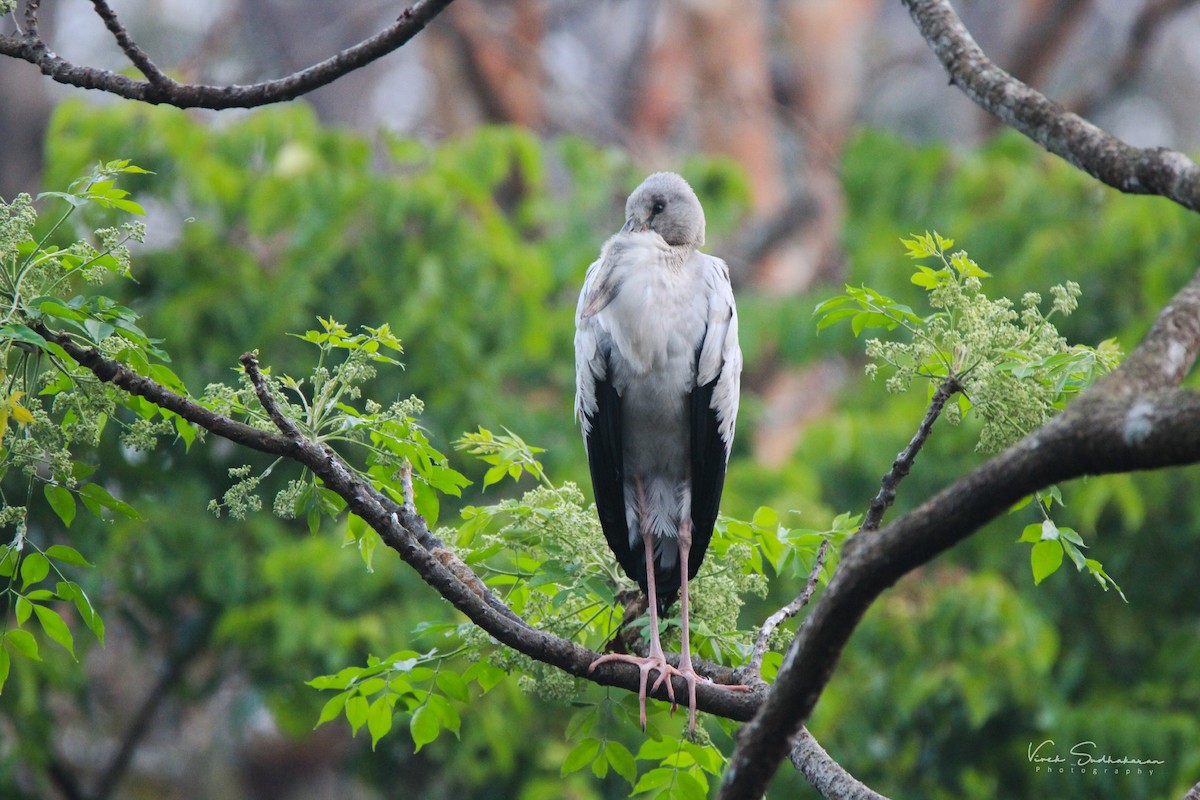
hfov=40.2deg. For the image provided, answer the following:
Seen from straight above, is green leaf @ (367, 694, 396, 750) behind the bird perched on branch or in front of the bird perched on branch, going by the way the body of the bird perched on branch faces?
in front

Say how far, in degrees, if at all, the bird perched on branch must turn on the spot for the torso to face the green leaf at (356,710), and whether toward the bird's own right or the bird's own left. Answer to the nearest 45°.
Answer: approximately 45° to the bird's own right

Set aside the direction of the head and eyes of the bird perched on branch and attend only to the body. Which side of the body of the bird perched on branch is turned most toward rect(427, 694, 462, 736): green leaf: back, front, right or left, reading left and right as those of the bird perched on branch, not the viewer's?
right

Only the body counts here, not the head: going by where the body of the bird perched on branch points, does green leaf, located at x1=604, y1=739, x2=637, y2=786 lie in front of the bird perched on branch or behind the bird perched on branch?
in front

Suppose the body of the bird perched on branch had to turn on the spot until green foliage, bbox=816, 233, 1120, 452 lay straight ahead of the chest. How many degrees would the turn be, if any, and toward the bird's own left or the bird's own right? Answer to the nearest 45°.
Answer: approximately 45° to the bird's own left

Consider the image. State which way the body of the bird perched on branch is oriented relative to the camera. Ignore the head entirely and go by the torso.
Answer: toward the camera

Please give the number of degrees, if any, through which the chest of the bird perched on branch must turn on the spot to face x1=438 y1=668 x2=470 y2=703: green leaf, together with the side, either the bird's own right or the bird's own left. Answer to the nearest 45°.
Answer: approximately 90° to the bird's own right
